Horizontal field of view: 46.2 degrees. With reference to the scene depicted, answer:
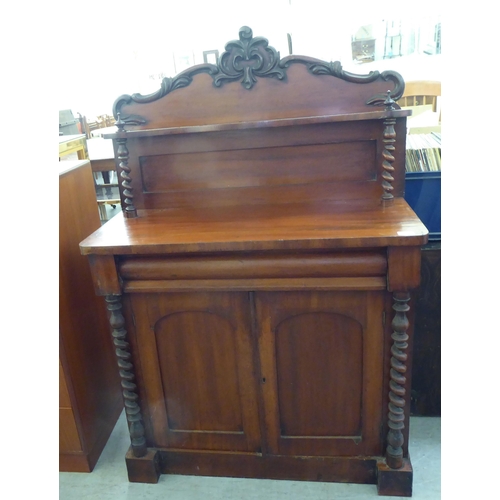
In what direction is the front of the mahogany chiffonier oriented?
toward the camera

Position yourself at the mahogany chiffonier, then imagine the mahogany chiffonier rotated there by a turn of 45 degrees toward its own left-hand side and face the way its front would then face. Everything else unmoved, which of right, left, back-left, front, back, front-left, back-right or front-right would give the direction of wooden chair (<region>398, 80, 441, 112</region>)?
left

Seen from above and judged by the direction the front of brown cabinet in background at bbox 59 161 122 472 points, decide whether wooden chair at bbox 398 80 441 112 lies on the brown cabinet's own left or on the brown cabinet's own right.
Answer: on the brown cabinet's own left

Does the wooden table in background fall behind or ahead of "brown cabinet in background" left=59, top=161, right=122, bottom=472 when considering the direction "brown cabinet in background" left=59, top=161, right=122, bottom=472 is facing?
behind

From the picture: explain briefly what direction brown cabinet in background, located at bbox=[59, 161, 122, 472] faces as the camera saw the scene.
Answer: facing the viewer
